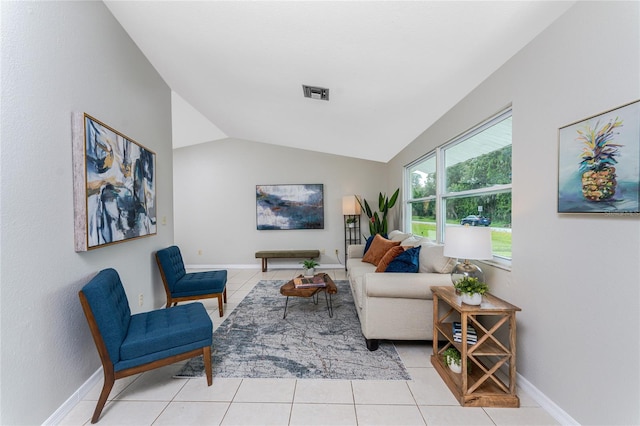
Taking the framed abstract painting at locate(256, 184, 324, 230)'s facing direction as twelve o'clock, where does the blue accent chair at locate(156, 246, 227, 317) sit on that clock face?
The blue accent chair is roughly at 1 o'clock from the framed abstract painting.

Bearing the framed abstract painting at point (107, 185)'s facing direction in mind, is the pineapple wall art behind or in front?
in front

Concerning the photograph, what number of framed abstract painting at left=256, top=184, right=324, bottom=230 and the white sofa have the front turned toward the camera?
1

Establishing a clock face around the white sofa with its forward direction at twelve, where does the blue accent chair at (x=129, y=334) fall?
The blue accent chair is roughly at 11 o'clock from the white sofa.

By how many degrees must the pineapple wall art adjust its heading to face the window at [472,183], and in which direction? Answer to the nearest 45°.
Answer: approximately 90° to its right

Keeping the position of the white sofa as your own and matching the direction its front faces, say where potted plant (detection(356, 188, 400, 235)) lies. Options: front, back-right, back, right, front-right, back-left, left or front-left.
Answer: right

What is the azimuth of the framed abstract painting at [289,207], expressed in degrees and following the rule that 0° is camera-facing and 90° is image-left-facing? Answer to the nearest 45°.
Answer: approximately 0°

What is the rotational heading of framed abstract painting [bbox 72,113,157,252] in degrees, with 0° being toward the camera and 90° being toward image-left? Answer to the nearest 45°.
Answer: approximately 315°

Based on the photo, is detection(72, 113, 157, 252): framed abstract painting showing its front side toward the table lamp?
yes

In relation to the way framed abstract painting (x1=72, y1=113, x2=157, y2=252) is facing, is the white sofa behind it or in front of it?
in front

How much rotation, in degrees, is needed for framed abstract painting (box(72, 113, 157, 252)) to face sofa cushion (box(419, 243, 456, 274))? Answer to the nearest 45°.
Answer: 0° — it already faces it

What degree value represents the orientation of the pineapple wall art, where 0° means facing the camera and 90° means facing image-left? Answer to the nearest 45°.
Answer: approximately 45°

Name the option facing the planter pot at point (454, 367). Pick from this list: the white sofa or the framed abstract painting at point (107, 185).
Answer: the framed abstract painting

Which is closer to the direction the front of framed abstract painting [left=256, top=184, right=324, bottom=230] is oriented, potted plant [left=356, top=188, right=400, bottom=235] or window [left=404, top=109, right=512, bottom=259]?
the window

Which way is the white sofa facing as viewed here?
to the viewer's left

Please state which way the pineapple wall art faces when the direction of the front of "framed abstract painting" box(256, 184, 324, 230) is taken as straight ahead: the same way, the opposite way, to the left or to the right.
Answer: to the right
